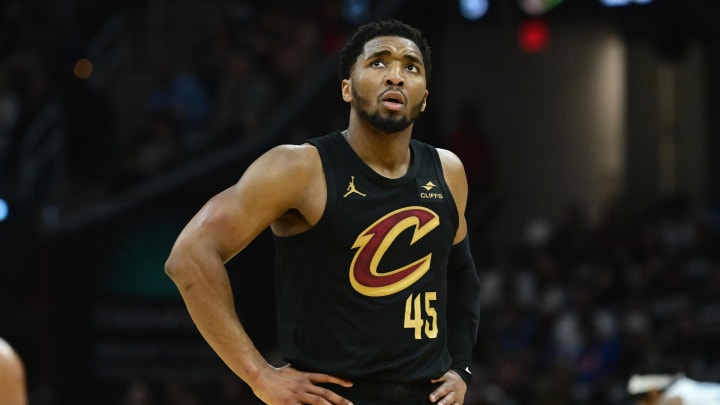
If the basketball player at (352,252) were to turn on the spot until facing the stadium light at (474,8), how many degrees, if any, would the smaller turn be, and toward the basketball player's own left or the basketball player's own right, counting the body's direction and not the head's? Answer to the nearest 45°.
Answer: approximately 135° to the basketball player's own left

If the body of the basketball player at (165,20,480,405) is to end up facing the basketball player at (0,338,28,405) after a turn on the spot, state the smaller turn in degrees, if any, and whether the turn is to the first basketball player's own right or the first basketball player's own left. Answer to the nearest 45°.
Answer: approximately 90° to the first basketball player's own right

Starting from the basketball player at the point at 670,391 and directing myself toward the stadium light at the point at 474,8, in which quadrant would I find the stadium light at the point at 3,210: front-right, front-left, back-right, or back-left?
front-left

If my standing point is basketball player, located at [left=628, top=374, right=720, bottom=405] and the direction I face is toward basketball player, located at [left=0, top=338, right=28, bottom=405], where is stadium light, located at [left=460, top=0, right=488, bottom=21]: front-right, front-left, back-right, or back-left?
back-right

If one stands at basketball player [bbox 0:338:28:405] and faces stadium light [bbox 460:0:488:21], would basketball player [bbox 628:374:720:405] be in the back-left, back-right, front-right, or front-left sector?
front-right

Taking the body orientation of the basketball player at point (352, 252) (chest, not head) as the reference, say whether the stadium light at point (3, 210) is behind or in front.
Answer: behind

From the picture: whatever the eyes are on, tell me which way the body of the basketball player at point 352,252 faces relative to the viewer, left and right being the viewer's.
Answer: facing the viewer and to the right of the viewer

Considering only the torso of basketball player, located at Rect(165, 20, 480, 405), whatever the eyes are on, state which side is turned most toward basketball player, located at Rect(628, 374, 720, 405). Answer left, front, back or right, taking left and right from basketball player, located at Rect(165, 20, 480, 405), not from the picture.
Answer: left

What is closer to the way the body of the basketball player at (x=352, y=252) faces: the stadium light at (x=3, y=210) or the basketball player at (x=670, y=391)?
the basketball player

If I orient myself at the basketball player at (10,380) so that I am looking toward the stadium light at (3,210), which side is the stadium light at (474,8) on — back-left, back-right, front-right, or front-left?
front-right

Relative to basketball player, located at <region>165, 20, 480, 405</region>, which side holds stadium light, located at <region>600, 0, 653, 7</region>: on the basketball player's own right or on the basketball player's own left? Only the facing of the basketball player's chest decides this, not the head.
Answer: on the basketball player's own left

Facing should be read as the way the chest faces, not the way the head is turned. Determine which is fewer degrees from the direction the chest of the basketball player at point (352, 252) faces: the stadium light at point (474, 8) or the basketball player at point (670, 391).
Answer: the basketball player
